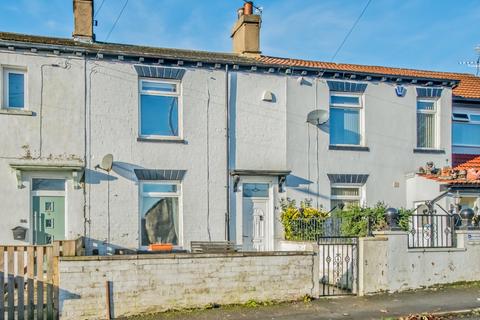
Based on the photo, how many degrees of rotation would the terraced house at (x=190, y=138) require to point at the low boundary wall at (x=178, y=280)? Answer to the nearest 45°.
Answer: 0° — it already faces it

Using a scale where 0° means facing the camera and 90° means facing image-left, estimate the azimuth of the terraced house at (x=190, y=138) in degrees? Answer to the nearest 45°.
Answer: approximately 0°

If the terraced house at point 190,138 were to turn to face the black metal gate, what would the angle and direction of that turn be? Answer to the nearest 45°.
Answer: approximately 45° to its left

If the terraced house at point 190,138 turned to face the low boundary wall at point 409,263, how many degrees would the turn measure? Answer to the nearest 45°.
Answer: approximately 45° to its left
